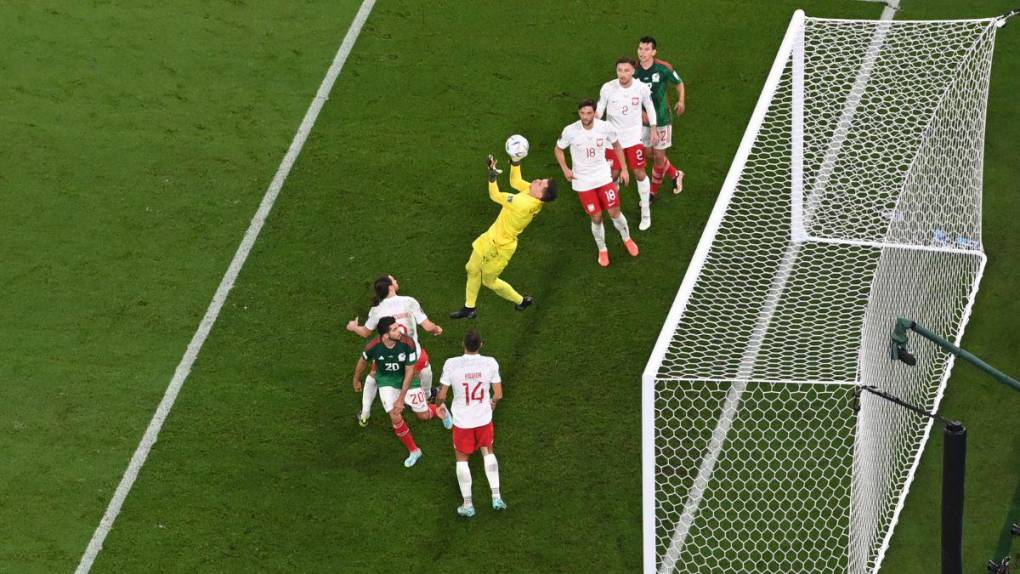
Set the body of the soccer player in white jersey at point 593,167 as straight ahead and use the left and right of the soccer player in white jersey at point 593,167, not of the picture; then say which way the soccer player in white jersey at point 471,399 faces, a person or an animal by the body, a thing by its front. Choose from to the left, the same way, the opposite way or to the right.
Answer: the opposite way

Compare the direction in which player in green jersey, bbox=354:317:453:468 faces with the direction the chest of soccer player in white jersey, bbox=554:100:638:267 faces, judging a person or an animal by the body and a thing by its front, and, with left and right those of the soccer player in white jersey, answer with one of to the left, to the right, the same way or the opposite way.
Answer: the same way

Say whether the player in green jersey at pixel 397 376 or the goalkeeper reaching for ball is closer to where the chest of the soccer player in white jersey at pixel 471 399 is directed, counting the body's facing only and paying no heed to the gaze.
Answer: the goalkeeper reaching for ball

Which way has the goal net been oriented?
to the viewer's left

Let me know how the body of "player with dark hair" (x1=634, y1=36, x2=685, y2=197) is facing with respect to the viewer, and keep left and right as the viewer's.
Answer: facing the viewer and to the left of the viewer

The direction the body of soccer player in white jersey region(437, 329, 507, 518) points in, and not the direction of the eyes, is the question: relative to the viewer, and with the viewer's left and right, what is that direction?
facing away from the viewer

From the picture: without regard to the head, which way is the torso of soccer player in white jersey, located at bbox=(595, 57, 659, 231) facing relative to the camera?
toward the camera

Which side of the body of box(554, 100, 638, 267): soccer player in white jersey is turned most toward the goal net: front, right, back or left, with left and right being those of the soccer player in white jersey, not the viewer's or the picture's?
left

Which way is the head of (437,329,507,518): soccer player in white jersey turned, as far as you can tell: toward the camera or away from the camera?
away from the camera

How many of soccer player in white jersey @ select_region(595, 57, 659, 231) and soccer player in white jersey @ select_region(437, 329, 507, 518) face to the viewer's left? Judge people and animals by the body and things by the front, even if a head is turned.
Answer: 0

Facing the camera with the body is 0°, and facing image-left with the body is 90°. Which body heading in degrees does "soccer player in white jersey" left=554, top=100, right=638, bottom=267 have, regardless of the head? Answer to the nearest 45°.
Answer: approximately 0°
